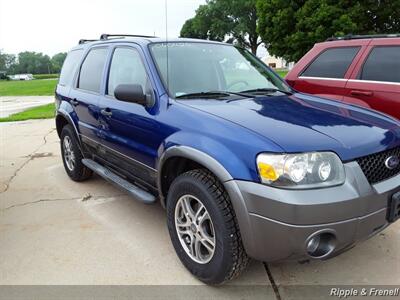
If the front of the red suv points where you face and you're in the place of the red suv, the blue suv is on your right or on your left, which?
on your right

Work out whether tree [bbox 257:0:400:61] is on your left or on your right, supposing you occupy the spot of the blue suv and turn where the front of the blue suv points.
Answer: on your left

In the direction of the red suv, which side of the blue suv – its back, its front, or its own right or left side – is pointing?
left

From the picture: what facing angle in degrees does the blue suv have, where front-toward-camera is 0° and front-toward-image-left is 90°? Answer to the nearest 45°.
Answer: approximately 315°

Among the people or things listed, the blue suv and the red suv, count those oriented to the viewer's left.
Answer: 0

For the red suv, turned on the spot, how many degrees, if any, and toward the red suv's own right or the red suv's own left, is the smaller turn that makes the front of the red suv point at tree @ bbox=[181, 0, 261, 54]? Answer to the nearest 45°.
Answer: approximately 135° to the red suv's own left

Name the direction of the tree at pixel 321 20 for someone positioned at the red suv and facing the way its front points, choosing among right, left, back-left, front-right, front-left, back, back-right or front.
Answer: back-left

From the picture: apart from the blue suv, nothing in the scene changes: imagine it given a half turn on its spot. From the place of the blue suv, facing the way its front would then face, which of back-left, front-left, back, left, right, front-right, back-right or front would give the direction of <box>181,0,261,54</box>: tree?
front-right
